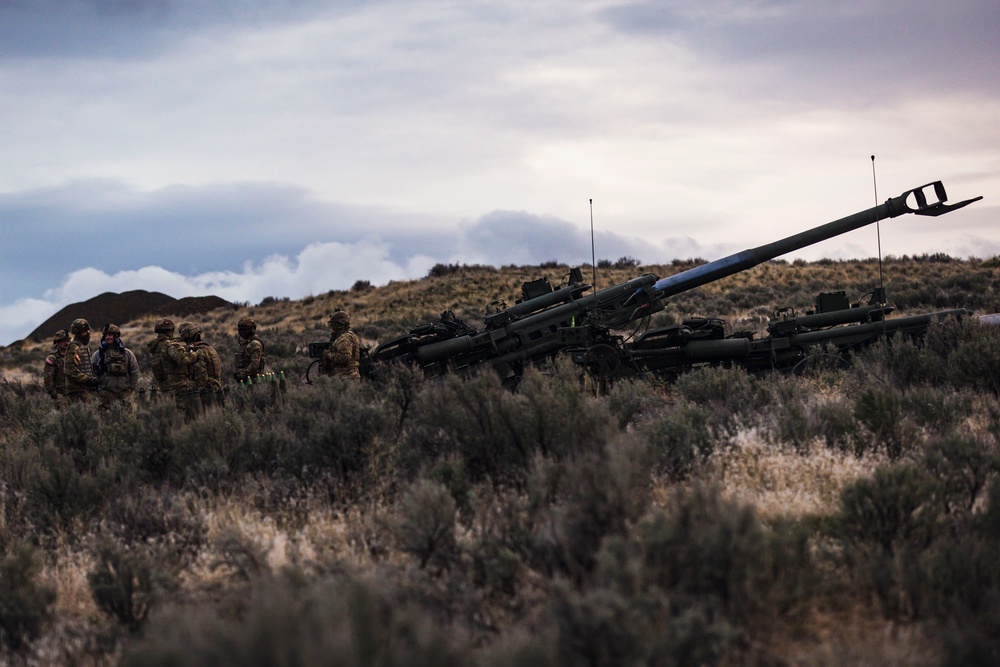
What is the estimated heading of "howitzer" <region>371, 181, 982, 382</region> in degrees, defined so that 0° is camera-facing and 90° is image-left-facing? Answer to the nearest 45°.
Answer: approximately 270°

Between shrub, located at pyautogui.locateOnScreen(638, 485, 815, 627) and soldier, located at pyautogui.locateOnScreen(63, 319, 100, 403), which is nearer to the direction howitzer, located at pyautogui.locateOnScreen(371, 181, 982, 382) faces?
the shrub

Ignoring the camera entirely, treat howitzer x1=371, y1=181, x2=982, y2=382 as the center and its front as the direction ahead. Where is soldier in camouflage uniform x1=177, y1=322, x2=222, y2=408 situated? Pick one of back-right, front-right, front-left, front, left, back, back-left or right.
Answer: back

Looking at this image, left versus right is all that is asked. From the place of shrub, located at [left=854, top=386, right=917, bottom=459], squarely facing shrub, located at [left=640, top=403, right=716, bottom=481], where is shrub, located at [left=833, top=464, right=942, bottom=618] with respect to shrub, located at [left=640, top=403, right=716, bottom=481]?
left

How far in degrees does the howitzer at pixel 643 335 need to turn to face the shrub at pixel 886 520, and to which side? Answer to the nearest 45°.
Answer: approximately 90° to its right
